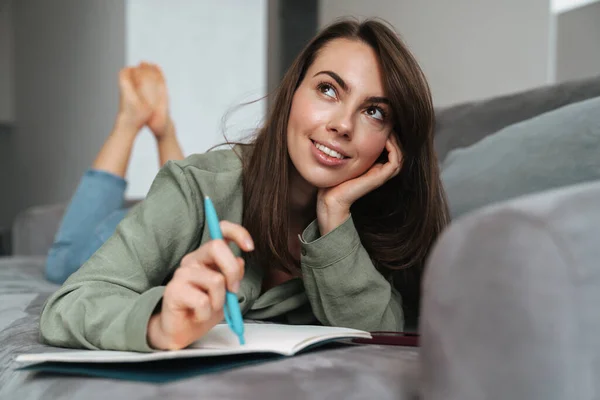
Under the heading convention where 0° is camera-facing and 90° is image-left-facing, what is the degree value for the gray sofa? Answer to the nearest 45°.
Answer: approximately 45°
